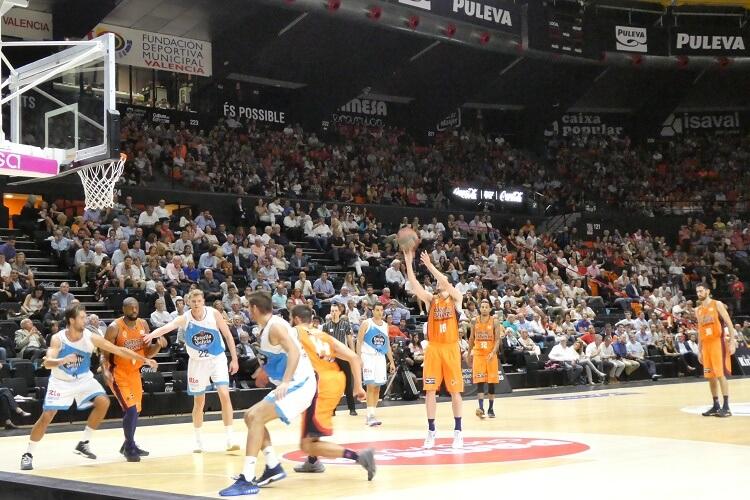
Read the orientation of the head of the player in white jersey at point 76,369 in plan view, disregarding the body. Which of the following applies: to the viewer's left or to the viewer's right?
to the viewer's right

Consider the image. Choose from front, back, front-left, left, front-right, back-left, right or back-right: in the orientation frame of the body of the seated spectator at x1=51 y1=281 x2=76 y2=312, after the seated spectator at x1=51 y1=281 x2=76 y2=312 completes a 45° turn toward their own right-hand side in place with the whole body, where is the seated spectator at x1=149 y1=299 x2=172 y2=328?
back-left

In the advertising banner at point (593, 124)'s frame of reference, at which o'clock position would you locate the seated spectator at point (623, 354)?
The seated spectator is roughly at 12 o'clock from the advertising banner.

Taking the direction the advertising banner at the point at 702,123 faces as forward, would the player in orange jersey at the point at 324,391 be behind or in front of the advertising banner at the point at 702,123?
in front

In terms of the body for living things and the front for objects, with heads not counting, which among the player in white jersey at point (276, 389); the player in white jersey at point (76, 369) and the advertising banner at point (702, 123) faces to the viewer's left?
the player in white jersey at point (276, 389)

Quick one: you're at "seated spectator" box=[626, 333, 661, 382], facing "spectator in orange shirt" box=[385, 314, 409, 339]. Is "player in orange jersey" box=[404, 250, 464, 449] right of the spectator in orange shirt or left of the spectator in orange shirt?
left

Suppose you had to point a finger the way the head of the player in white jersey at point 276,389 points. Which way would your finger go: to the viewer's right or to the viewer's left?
to the viewer's left

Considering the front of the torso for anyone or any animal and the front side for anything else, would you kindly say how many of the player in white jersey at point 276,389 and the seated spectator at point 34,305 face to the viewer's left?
1

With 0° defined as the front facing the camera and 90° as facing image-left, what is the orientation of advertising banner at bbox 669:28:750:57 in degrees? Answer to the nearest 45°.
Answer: approximately 0°
